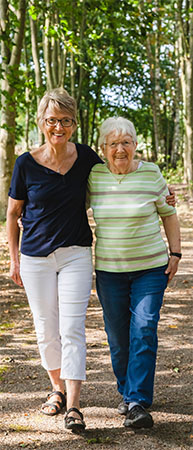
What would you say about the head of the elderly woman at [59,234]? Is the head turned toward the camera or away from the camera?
toward the camera

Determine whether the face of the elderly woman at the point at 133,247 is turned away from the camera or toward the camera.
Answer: toward the camera

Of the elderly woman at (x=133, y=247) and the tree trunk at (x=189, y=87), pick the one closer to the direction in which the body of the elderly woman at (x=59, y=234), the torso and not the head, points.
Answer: the elderly woman

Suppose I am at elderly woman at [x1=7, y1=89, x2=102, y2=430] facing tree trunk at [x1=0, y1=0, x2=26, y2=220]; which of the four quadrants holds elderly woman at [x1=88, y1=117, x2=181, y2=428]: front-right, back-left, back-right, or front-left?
back-right

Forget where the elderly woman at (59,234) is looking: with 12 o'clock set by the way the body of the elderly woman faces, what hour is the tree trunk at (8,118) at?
The tree trunk is roughly at 6 o'clock from the elderly woman.

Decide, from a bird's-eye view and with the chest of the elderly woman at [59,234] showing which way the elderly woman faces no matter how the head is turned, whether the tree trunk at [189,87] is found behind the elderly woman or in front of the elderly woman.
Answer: behind

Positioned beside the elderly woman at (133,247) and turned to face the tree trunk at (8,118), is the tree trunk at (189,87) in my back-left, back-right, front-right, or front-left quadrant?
front-right

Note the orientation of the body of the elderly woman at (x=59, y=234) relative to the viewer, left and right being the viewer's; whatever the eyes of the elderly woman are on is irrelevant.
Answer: facing the viewer

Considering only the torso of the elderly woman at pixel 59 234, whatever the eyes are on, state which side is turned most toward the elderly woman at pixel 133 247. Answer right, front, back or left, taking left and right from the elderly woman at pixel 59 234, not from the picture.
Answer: left

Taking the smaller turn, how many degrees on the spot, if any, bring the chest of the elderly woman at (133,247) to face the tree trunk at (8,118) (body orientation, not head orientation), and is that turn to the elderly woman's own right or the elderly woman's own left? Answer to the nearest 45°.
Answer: approximately 180°

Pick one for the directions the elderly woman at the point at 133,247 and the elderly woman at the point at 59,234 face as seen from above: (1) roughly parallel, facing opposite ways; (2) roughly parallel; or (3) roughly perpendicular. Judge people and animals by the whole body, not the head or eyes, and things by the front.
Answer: roughly parallel

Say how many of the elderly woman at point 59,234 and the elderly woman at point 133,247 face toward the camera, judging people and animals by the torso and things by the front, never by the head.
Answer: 2

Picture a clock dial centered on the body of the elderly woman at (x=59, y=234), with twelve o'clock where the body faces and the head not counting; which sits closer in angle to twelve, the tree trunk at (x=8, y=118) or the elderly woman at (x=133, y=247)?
the elderly woman

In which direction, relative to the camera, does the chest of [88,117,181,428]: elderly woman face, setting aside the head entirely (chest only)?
toward the camera

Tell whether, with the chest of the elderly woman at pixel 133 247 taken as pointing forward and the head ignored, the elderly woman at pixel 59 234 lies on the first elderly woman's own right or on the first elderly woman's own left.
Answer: on the first elderly woman's own right

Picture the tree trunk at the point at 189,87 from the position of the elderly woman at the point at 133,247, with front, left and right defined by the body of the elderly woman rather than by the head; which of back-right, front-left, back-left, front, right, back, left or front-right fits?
back
